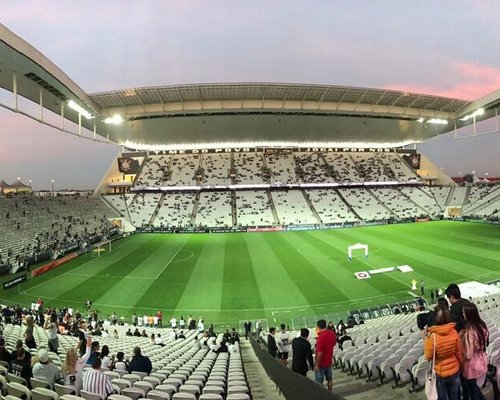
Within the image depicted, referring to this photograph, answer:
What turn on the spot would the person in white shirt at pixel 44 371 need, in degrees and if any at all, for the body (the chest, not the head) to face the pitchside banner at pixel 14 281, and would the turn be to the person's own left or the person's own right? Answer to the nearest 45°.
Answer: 0° — they already face it

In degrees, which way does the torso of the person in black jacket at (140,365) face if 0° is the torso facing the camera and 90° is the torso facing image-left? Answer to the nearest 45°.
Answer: approximately 180°

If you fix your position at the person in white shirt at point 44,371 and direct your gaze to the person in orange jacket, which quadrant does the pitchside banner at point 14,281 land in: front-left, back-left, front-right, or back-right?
back-left

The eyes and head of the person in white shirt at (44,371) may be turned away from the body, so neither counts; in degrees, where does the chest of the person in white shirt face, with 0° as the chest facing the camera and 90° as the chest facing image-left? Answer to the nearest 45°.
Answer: approximately 180°

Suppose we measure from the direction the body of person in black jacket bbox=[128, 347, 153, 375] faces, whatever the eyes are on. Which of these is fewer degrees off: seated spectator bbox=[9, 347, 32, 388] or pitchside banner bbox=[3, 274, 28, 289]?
the pitchside banner

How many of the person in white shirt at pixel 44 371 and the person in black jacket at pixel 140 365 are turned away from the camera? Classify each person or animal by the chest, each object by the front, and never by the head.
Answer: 2

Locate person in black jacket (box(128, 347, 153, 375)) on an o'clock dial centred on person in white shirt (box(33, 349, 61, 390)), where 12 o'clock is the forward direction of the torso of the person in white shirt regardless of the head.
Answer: The person in black jacket is roughly at 2 o'clock from the person in white shirt.
